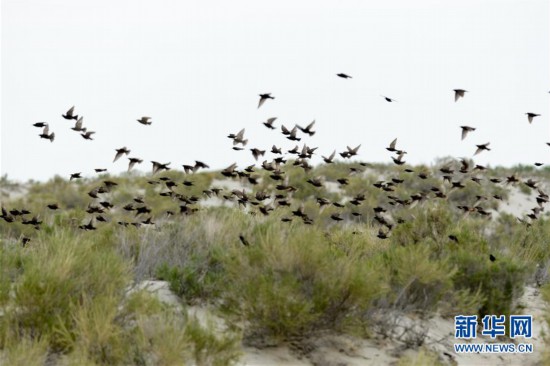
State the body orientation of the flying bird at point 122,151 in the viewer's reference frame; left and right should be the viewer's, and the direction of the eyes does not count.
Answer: facing to the left of the viewer

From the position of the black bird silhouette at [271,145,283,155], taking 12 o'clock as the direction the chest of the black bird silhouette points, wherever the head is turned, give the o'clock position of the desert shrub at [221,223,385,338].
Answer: The desert shrub is roughly at 9 o'clock from the black bird silhouette.

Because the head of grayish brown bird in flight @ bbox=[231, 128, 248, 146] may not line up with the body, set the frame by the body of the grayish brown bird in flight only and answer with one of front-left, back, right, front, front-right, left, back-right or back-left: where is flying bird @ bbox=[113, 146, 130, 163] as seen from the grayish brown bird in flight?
front

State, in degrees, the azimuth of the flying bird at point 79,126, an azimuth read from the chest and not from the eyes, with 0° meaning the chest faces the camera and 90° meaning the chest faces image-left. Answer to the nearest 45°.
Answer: approximately 90°

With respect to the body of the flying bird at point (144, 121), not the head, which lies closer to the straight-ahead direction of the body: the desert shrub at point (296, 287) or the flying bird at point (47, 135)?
the flying bird

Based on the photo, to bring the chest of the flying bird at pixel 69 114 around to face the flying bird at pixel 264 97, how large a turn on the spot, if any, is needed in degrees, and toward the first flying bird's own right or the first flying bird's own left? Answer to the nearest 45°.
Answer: approximately 180°

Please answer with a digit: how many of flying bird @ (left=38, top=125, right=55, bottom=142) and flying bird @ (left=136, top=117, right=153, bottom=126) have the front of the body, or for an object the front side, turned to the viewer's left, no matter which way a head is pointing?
2

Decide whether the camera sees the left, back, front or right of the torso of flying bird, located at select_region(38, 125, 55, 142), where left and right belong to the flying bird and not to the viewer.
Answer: left

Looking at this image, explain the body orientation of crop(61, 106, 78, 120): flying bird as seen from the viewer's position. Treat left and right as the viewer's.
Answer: facing to the left of the viewer
